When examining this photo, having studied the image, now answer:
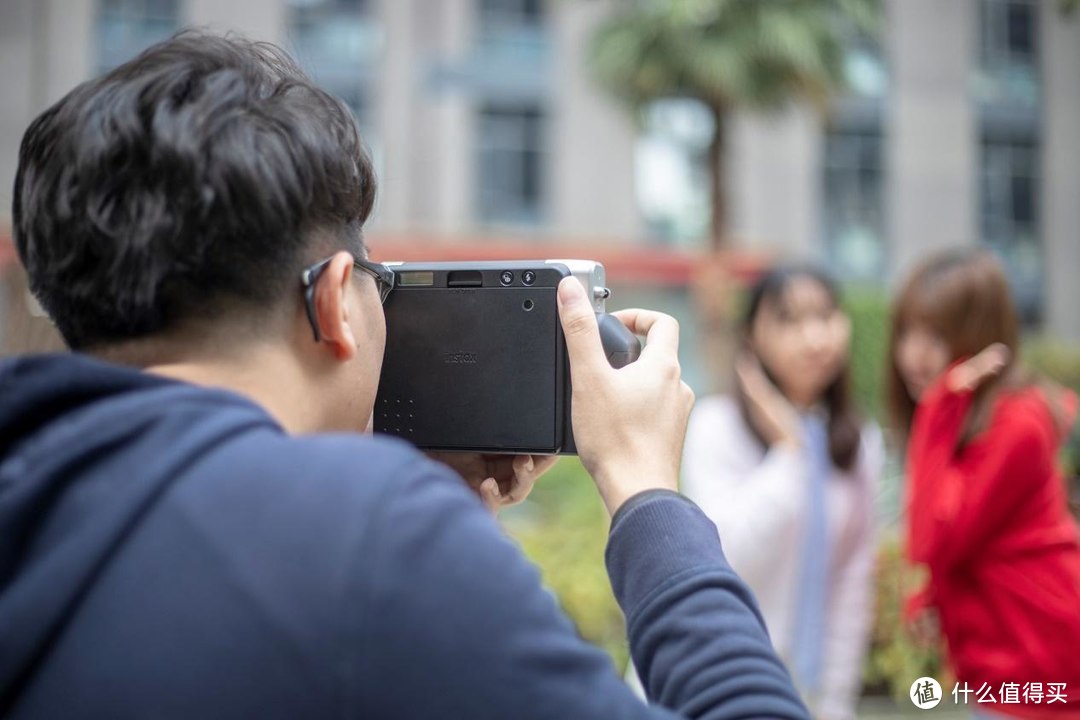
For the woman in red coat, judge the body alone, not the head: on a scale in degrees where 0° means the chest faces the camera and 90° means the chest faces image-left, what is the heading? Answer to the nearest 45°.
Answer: approximately 45°

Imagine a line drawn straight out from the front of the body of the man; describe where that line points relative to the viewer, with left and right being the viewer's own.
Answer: facing away from the viewer and to the right of the viewer

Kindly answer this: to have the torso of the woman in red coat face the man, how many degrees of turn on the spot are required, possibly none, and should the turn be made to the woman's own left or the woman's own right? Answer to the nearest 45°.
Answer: approximately 45° to the woman's own left

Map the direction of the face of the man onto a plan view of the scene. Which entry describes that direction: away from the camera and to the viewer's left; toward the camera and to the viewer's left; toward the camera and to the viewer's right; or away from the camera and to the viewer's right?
away from the camera and to the viewer's right

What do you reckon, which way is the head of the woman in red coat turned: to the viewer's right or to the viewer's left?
to the viewer's left

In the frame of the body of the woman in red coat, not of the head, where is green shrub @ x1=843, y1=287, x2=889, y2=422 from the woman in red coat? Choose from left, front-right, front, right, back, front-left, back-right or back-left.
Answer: back-right

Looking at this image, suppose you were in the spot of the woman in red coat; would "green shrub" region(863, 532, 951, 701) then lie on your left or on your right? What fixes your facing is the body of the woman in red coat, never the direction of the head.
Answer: on your right

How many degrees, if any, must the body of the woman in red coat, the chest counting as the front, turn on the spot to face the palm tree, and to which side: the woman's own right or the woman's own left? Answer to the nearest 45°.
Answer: approximately 135° to the woman's own right

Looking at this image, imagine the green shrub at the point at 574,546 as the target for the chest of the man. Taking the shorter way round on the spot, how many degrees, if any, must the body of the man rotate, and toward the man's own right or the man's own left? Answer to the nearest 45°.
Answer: approximately 45° to the man's own left
